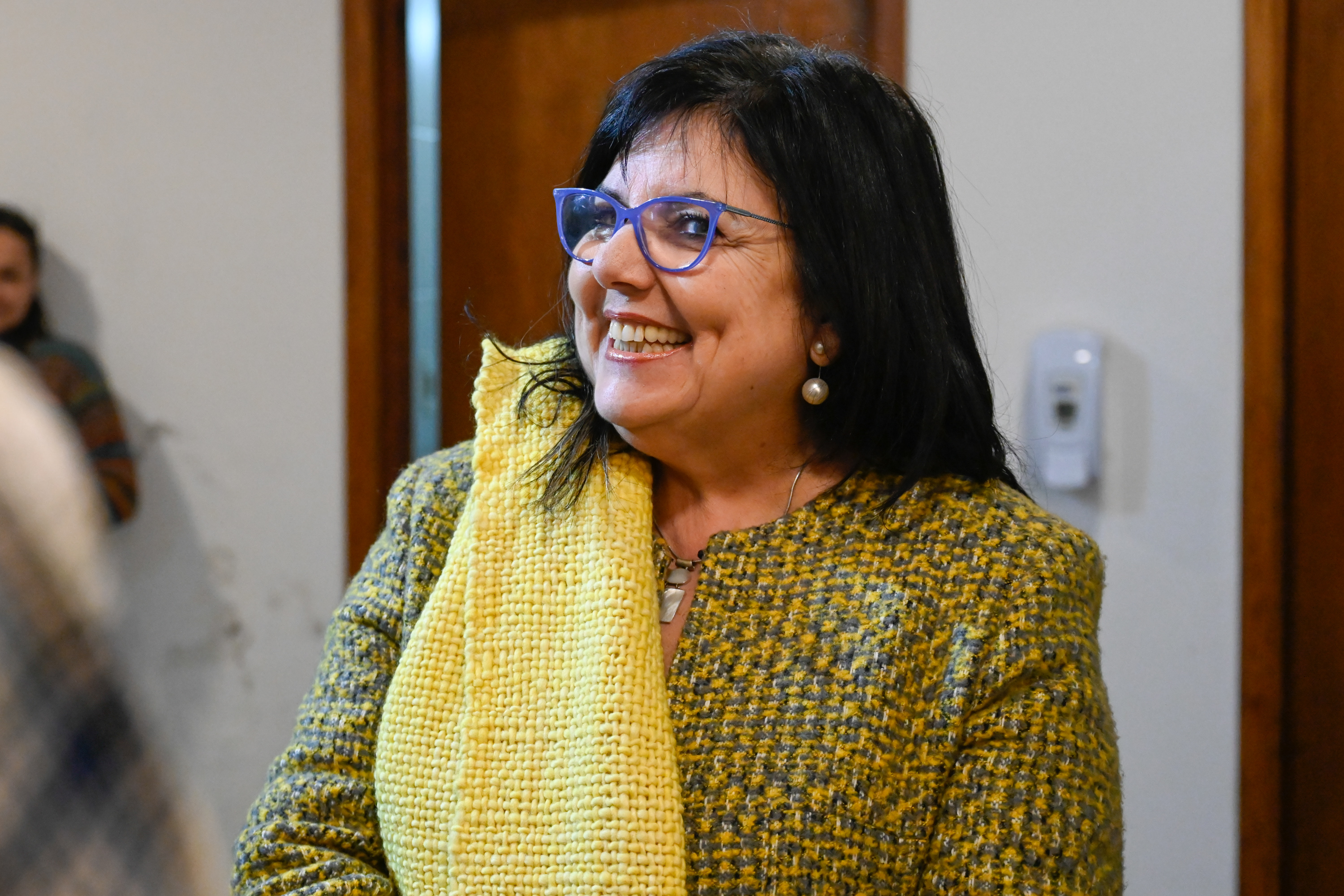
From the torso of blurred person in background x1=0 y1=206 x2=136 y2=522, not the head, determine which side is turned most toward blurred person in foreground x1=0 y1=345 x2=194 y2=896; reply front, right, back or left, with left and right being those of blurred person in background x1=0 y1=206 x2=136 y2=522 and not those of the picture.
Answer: front

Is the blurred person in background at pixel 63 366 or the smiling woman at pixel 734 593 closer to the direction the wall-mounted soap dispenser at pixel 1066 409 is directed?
the smiling woman

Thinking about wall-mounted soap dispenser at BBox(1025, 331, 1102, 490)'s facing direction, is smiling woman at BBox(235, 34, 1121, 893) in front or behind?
in front

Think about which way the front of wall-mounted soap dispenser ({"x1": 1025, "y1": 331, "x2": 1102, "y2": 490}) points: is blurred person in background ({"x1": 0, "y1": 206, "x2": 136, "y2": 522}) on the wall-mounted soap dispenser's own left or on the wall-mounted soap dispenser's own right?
on the wall-mounted soap dispenser's own right

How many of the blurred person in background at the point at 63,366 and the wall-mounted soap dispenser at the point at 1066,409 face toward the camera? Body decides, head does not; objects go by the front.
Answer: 2

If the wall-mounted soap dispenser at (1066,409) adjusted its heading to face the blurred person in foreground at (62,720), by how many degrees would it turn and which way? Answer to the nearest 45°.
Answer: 0° — it already faces them

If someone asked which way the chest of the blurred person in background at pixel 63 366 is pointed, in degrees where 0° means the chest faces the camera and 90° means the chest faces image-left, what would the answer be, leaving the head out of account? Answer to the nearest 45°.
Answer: approximately 0°

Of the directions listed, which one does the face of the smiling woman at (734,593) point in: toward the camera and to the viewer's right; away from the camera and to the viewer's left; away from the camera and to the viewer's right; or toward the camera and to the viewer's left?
toward the camera and to the viewer's left

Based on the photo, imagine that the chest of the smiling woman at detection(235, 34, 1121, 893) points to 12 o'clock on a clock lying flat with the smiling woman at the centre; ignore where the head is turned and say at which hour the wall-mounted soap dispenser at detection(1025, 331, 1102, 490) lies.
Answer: The wall-mounted soap dispenser is roughly at 6 o'clock from the smiling woman.
